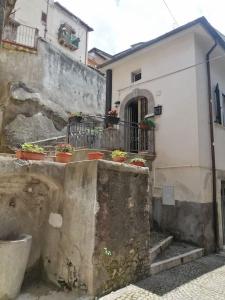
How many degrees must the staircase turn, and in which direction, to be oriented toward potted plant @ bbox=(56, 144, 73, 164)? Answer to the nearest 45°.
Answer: approximately 90° to its right

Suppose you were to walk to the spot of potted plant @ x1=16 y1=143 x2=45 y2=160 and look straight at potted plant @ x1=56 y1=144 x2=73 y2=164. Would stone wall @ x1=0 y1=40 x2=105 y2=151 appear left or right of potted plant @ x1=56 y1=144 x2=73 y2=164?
left

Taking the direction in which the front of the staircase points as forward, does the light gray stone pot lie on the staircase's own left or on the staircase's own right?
on the staircase's own right

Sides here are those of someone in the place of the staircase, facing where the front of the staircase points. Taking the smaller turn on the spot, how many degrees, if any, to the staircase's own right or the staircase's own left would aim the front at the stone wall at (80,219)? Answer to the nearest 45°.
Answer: approximately 90° to the staircase's own right

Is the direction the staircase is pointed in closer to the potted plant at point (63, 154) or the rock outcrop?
the potted plant

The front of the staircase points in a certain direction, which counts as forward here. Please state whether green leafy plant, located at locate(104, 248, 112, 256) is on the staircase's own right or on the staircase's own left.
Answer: on the staircase's own right

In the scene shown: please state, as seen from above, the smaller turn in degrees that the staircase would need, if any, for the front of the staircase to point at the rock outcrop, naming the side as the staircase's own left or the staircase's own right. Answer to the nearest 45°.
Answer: approximately 180°

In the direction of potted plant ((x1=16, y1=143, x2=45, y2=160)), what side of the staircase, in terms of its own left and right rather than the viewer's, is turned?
right
